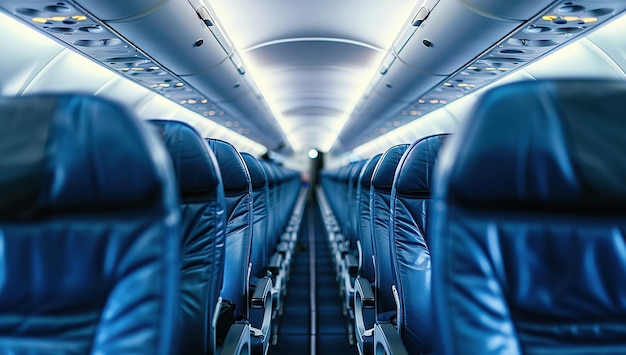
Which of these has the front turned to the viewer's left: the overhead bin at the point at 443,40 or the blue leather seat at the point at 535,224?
the overhead bin

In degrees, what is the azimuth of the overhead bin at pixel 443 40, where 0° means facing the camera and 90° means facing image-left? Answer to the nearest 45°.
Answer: approximately 90°
